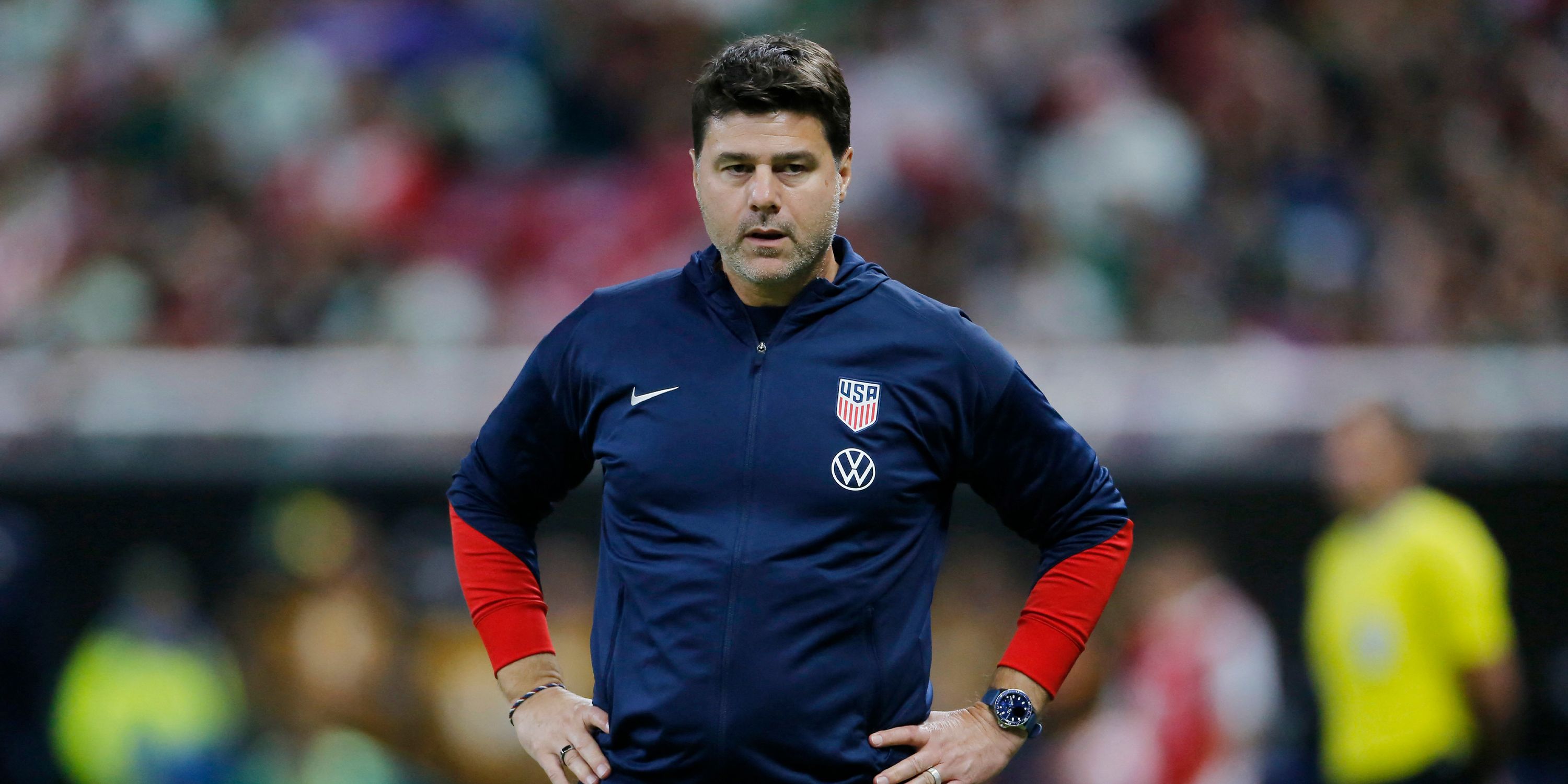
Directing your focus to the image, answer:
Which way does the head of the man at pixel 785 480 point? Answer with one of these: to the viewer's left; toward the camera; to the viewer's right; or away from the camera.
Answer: toward the camera

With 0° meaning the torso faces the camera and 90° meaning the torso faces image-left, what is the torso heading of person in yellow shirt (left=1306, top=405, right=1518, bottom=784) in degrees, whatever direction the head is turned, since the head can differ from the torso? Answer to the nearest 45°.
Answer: approximately 45°

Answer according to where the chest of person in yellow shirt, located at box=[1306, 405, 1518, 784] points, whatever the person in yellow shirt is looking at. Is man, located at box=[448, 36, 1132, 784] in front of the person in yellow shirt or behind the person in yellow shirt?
in front

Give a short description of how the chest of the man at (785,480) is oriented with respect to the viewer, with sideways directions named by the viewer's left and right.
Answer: facing the viewer

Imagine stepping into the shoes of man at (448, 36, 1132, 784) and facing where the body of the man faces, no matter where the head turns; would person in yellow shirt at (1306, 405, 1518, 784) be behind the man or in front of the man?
behind

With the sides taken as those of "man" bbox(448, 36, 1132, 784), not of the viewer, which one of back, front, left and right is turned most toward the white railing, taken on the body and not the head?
back

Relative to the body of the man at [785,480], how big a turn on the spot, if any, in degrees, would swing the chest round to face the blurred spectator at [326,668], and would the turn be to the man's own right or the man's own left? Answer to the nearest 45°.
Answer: approximately 135° to the man's own right

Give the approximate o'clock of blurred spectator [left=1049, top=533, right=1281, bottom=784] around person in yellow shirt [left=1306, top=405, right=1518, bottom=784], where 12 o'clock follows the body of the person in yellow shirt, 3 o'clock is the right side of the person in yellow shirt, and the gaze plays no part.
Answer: The blurred spectator is roughly at 3 o'clock from the person in yellow shirt.

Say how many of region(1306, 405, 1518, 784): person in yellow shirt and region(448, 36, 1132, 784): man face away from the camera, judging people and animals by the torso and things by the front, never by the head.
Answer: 0
